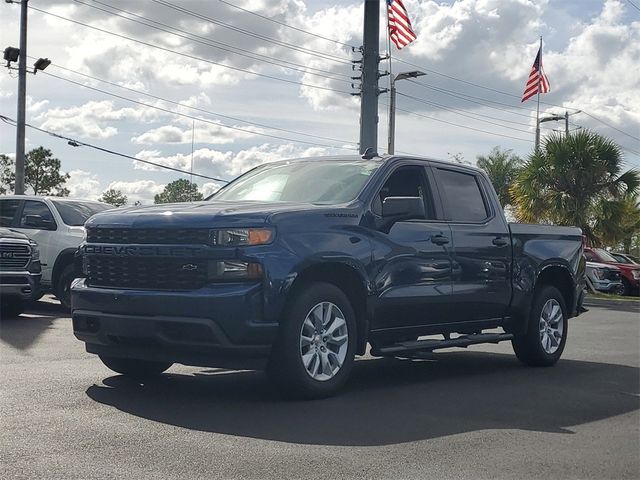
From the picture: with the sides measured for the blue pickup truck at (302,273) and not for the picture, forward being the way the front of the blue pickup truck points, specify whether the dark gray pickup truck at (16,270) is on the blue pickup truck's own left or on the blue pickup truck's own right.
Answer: on the blue pickup truck's own right

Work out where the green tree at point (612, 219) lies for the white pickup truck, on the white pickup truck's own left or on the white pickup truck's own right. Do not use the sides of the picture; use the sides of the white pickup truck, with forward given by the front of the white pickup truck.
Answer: on the white pickup truck's own left

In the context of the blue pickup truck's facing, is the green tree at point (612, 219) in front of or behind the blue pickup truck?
behind

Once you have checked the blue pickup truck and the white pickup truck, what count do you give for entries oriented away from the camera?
0

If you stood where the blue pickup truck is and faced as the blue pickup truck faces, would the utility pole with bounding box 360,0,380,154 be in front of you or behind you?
behind

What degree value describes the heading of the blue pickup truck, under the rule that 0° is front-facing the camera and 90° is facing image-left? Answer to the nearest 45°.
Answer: approximately 45°

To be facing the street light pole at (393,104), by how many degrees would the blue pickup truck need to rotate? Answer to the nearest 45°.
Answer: approximately 135° to its right
